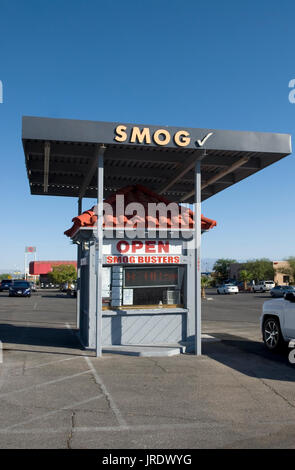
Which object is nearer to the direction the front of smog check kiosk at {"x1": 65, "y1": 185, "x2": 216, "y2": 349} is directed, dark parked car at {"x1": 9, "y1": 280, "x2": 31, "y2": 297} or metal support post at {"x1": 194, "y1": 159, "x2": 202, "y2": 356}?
the metal support post

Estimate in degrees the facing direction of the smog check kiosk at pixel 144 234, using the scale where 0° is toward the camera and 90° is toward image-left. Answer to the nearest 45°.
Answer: approximately 0°

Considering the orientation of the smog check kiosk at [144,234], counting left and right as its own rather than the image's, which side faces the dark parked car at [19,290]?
back

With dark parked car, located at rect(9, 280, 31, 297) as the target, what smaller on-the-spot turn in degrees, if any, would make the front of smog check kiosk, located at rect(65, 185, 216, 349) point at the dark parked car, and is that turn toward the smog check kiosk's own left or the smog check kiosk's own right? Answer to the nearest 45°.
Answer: approximately 180°

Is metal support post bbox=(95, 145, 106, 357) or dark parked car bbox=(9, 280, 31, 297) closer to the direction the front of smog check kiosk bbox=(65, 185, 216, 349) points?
the metal support post

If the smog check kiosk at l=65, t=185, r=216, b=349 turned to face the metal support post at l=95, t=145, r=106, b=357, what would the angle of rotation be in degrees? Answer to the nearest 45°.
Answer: approximately 45° to its right

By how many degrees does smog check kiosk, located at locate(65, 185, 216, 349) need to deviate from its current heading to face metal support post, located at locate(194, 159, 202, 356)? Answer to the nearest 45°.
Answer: approximately 45° to its left
